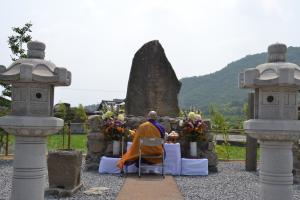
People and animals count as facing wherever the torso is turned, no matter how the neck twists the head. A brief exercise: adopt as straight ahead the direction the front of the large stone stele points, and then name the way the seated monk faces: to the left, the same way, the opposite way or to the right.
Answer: the opposite way

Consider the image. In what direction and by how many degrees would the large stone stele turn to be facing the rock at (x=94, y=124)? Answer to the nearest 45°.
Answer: approximately 45° to its right

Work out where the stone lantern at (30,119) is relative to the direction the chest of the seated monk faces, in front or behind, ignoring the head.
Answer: behind

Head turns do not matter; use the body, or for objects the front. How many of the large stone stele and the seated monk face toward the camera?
1

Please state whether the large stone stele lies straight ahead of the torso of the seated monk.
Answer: yes

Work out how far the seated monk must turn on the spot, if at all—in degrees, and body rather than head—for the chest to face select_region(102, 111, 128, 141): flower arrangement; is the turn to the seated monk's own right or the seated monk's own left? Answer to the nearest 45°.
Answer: approximately 45° to the seated monk's own left

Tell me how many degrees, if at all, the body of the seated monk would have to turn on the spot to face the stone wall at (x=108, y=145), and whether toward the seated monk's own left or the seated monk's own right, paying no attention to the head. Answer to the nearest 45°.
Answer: approximately 45° to the seated monk's own left

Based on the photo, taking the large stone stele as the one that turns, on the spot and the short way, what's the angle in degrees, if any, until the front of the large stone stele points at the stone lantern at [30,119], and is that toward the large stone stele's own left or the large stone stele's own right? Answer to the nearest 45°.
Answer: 0° — it already faces it

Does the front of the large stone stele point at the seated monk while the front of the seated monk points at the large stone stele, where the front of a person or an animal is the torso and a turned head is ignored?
yes

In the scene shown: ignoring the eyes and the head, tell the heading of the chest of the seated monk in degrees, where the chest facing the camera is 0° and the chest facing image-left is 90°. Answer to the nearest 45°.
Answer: approximately 180°

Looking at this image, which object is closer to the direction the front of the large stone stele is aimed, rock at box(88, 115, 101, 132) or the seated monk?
the seated monk

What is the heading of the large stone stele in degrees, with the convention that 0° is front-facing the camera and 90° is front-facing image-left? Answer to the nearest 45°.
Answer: approximately 0°
